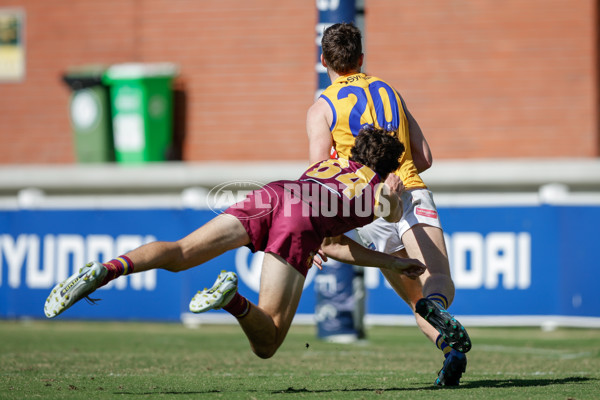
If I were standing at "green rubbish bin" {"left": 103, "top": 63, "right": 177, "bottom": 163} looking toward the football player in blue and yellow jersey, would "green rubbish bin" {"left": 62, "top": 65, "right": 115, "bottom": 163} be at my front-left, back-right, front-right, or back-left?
back-right

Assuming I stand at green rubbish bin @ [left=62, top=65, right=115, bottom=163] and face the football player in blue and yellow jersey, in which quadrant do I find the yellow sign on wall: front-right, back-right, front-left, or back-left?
back-right

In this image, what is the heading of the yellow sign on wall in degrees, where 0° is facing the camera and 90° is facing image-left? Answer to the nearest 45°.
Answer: approximately 0°

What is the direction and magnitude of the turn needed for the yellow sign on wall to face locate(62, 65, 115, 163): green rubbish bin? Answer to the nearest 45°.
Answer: approximately 45° to its left

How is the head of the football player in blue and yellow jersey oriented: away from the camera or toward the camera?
away from the camera

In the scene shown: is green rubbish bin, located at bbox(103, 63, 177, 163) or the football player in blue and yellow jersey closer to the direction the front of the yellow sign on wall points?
the football player in blue and yellow jersey

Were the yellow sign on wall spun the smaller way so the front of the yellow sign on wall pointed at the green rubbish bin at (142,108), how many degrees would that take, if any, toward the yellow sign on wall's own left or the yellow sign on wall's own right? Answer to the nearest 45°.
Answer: approximately 45° to the yellow sign on wall's own left

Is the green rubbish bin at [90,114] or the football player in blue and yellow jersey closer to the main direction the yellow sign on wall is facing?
the football player in blue and yellow jersey

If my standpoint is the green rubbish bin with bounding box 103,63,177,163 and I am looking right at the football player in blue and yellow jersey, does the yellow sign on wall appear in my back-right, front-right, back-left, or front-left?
back-right
